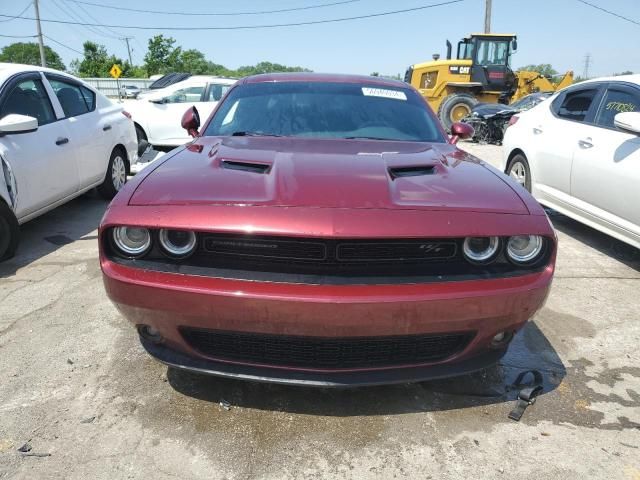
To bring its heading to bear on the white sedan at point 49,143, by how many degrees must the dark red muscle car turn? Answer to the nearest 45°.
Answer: approximately 135° to its right

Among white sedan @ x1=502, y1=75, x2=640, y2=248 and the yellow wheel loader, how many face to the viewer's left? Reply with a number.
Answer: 0

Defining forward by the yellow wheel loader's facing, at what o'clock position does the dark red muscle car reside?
The dark red muscle car is roughly at 3 o'clock from the yellow wheel loader.

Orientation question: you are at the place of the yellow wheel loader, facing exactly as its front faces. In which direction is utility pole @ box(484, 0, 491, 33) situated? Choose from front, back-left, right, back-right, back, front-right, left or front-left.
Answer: left

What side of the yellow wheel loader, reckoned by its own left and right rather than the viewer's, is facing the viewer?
right

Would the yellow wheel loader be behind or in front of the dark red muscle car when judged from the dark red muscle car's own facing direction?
behind

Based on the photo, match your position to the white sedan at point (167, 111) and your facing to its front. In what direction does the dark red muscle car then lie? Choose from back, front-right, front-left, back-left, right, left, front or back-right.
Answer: left

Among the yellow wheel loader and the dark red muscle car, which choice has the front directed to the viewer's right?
the yellow wheel loader

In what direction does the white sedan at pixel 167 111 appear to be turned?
to the viewer's left

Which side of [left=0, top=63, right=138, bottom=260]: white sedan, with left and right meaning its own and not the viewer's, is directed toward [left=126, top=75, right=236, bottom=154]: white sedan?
back

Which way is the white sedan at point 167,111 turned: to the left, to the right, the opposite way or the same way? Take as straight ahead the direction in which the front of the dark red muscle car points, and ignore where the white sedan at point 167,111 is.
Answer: to the right
